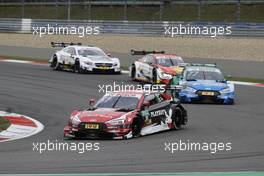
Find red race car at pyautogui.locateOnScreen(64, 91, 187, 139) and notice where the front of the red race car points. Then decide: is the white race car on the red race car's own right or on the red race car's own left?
on the red race car's own right

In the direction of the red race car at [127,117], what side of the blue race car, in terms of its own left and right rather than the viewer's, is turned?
front

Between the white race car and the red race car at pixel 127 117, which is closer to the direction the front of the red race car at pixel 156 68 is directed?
the red race car

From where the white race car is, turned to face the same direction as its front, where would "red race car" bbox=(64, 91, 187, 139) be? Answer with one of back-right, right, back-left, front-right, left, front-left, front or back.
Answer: front-right

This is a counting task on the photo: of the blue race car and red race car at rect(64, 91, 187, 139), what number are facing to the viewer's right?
0

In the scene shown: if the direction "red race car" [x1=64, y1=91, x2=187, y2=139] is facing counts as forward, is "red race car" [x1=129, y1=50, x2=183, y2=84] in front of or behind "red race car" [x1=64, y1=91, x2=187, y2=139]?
behind
